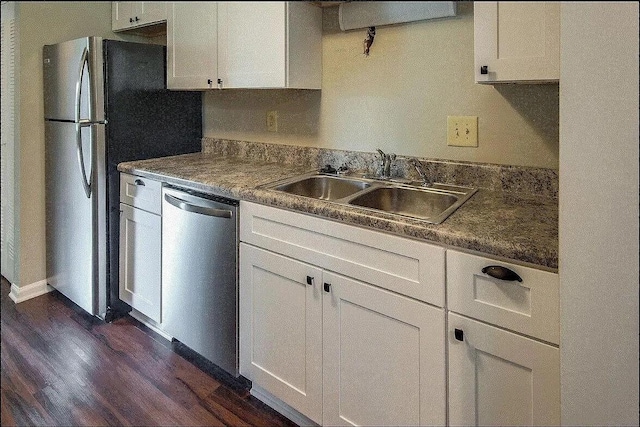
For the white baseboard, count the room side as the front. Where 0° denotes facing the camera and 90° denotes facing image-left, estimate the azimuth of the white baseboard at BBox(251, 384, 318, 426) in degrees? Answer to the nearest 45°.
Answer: approximately 45°

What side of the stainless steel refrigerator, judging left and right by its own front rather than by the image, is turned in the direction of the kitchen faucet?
left

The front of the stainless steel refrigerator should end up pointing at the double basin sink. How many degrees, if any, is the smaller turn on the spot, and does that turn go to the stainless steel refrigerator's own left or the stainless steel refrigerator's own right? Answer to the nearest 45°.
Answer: approximately 90° to the stainless steel refrigerator's own left
